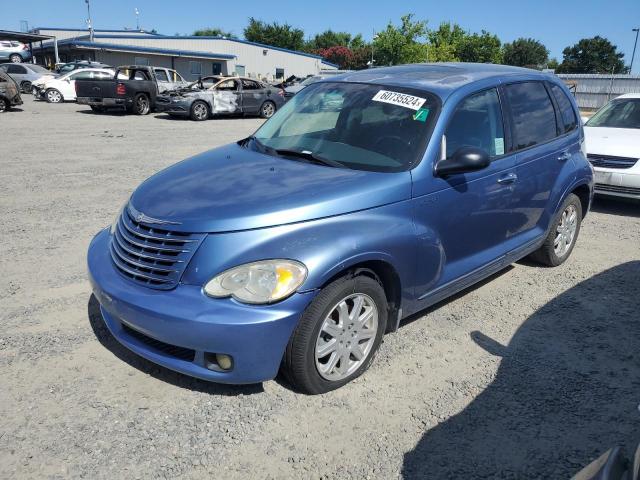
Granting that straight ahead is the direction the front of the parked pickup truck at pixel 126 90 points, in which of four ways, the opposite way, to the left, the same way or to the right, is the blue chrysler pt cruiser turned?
the opposite way

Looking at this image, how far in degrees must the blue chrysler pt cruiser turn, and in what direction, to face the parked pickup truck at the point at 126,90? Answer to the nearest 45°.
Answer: approximately 90° to its right

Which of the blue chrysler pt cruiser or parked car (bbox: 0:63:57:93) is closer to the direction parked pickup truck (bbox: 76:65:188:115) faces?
the parked car

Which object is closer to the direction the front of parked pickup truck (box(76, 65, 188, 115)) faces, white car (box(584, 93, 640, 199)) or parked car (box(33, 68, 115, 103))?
the parked car

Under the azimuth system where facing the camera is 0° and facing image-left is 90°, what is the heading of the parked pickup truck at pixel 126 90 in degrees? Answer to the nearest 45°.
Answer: approximately 225°

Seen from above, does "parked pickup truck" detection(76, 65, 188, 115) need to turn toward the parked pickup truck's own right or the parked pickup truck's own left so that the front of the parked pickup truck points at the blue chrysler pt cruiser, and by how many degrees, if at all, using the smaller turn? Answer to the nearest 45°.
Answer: approximately 135° to the parked pickup truck's own right

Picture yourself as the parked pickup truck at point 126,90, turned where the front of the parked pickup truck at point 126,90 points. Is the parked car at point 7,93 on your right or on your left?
on your left

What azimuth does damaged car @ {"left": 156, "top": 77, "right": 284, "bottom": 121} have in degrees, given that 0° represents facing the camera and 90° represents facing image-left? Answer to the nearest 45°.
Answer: approximately 45°

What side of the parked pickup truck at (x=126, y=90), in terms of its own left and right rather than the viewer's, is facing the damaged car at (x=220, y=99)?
right

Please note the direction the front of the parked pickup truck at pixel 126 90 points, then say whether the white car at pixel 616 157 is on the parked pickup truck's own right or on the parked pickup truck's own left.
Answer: on the parked pickup truck's own right
